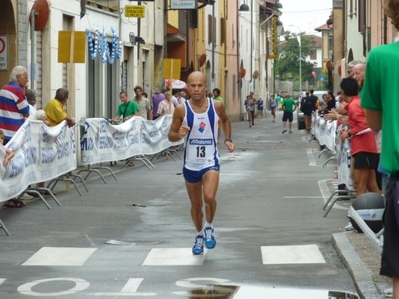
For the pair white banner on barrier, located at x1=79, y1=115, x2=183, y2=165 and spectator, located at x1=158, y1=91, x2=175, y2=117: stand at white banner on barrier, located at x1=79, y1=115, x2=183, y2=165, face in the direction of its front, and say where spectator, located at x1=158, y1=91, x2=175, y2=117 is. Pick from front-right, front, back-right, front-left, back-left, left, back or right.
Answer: back-left

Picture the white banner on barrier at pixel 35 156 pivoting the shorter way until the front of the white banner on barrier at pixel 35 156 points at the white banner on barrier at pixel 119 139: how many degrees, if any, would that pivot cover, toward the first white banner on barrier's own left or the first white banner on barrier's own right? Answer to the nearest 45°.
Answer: approximately 135° to the first white banner on barrier's own left

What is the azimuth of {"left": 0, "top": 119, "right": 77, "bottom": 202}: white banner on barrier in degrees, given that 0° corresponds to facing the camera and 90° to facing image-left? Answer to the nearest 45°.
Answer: approximately 315°

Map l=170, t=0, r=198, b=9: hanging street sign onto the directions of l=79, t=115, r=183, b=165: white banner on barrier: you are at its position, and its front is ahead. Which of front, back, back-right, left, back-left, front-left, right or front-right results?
back-left

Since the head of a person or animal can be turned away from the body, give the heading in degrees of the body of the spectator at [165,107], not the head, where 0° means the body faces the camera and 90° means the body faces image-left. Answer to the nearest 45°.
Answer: approximately 315°

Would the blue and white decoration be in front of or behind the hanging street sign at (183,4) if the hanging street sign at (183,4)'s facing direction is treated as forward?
in front

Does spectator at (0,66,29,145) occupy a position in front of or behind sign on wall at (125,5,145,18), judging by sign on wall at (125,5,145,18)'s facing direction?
in front
